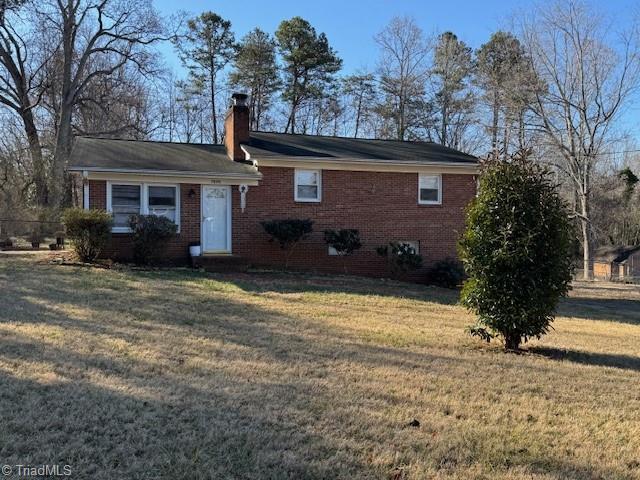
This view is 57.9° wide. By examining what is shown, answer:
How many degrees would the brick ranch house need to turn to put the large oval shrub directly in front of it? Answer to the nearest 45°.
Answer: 0° — it already faces it

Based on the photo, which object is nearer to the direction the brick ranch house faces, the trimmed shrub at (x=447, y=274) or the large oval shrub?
the large oval shrub

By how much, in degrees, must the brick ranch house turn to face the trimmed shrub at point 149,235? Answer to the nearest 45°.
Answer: approximately 45° to its right

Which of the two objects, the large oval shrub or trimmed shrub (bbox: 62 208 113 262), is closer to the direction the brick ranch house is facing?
the large oval shrub

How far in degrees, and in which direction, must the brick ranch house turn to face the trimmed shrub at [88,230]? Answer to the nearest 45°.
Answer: approximately 45° to its right

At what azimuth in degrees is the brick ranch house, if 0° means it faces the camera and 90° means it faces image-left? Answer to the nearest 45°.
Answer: approximately 0°

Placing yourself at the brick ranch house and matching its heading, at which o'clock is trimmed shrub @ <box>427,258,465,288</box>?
The trimmed shrub is roughly at 9 o'clock from the brick ranch house.
